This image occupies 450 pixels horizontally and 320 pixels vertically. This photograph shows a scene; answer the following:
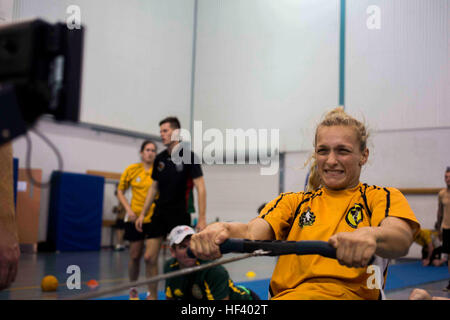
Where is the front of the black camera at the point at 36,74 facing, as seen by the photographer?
facing to the right of the viewer
